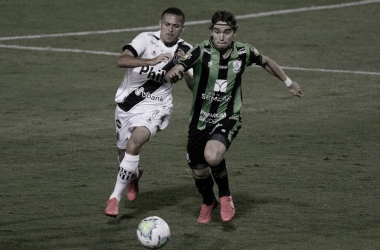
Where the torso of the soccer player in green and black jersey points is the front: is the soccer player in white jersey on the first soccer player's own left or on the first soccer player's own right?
on the first soccer player's own right

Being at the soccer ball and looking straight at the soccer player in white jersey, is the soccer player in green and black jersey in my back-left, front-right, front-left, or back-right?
front-right

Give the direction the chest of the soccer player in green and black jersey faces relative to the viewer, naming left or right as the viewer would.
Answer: facing the viewer

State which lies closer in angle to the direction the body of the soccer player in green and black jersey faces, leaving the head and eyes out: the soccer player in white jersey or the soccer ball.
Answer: the soccer ball

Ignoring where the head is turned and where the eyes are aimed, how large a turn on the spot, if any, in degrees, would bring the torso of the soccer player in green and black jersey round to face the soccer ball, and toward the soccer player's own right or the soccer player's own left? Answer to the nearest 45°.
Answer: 0° — they already face it
